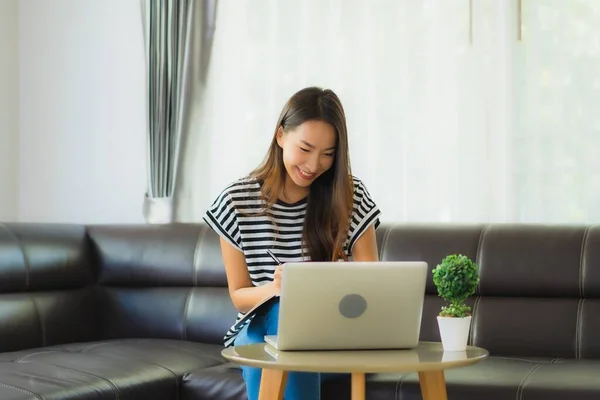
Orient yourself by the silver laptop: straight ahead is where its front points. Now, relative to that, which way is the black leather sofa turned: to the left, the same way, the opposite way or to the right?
the opposite way

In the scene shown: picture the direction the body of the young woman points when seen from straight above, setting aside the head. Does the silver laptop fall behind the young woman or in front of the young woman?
in front

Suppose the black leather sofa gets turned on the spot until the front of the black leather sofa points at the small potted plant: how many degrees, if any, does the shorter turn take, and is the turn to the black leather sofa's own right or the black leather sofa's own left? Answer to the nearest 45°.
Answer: approximately 45° to the black leather sofa's own left

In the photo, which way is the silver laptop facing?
away from the camera

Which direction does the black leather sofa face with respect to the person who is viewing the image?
facing the viewer

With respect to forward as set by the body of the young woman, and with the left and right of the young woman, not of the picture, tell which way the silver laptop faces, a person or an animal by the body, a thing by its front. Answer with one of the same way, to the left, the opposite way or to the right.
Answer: the opposite way

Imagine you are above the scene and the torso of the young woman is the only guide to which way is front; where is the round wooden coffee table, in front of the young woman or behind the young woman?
in front

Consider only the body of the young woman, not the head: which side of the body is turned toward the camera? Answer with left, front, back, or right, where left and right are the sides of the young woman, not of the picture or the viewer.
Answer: front
